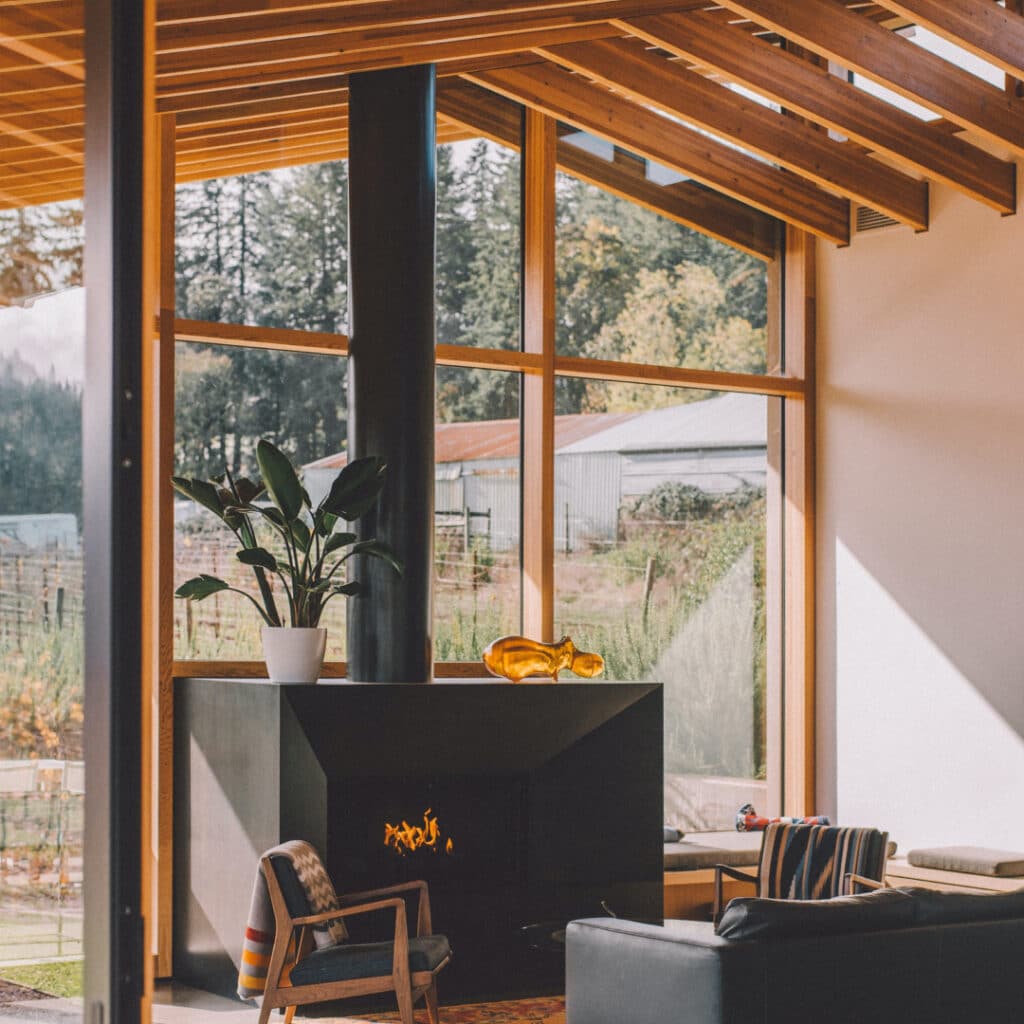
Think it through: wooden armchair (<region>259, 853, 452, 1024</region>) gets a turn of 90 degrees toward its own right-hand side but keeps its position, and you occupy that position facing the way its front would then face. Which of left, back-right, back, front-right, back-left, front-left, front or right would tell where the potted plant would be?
back

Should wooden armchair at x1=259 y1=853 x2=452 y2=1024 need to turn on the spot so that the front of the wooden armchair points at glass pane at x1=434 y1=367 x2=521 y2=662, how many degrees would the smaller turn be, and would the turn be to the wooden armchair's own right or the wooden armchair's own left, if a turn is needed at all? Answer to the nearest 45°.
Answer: approximately 90° to the wooden armchair's own left

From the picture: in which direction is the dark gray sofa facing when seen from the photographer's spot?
facing away from the viewer and to the left of the viewer

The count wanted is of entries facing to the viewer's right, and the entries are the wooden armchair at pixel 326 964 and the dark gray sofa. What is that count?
1

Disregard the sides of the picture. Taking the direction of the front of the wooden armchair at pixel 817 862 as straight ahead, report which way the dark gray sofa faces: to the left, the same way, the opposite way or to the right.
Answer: to the right

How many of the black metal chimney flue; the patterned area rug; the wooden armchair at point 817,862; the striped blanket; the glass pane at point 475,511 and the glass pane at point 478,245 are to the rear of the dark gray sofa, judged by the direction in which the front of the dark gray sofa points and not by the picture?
0

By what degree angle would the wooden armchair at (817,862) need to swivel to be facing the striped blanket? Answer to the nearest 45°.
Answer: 0° — it already faces it

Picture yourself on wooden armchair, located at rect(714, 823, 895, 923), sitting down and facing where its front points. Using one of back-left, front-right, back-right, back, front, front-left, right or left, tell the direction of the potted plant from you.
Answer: front-right

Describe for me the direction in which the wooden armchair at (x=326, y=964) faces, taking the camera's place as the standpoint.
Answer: facing to the right of the viewer

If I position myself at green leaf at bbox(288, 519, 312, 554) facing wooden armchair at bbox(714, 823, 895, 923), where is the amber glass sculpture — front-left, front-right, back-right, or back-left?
front-left
